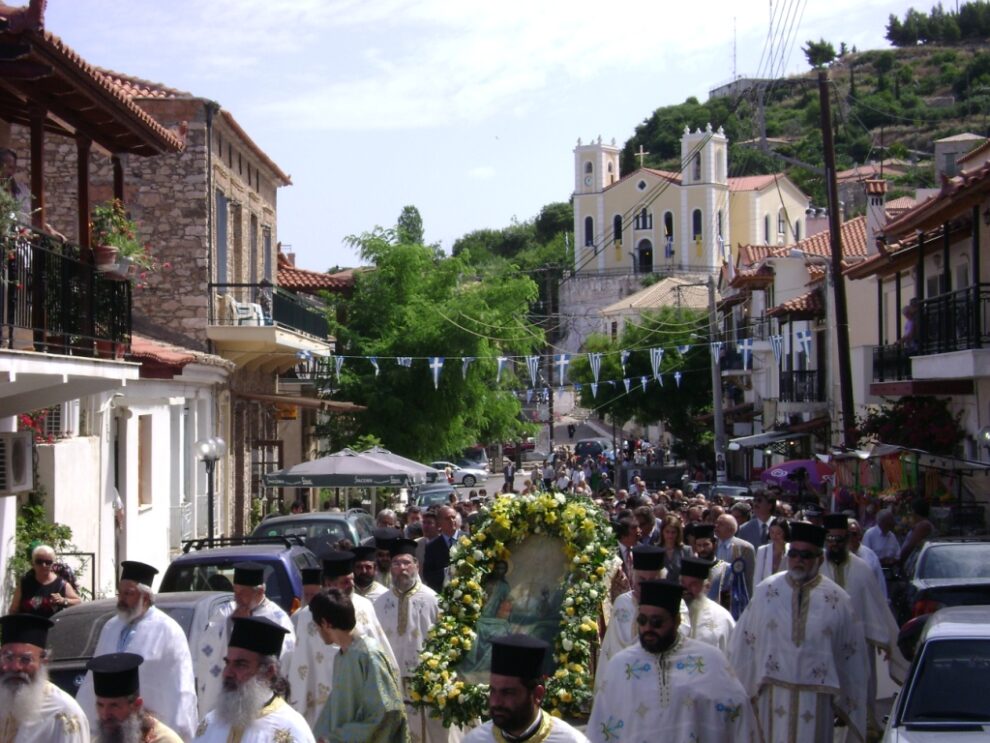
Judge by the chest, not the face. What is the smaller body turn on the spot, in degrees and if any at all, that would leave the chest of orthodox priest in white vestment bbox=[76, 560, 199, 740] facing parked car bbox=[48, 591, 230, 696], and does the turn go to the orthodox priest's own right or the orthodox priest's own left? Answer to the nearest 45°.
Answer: approximately 135° to the orthodox priest's own right

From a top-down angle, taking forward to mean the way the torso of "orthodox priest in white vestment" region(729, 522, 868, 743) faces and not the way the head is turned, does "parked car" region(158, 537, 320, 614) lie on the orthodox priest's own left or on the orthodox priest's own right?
on the orthodox priest's own right

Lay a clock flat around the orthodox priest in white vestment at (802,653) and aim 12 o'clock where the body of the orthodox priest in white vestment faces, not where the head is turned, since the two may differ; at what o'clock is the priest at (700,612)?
The priest is roughly at 5 o'clock from the orthodox priest in white vestment.

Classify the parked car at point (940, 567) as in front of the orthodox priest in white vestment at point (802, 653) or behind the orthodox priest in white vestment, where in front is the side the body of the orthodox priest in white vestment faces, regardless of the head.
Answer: behind

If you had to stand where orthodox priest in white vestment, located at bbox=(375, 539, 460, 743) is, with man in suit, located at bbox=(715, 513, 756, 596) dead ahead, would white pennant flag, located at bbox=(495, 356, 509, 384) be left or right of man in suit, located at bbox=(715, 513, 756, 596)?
left

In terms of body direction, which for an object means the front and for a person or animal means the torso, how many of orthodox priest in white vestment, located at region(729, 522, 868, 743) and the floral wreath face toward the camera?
2

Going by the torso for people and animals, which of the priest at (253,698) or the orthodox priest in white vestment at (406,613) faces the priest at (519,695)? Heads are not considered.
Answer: the orthodox priest in white vestment

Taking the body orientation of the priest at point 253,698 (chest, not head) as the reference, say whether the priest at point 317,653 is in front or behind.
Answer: behind

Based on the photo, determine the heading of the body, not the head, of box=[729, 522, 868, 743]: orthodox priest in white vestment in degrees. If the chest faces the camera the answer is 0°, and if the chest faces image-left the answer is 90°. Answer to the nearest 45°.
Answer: approximately 0°

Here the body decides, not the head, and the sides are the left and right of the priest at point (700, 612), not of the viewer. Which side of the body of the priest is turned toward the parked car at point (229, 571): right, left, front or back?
right

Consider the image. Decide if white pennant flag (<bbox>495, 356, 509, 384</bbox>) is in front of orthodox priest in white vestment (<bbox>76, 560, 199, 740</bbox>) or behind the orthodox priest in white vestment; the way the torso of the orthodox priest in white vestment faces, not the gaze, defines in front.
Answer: behind

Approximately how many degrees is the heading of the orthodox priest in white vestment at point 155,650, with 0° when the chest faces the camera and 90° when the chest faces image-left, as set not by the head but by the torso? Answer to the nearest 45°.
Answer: approximately 45°

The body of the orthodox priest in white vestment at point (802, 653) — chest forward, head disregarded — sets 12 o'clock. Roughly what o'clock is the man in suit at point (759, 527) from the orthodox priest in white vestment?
The man in suit is roughly at 6 o'clock from the orthodox priest in white vestment.
